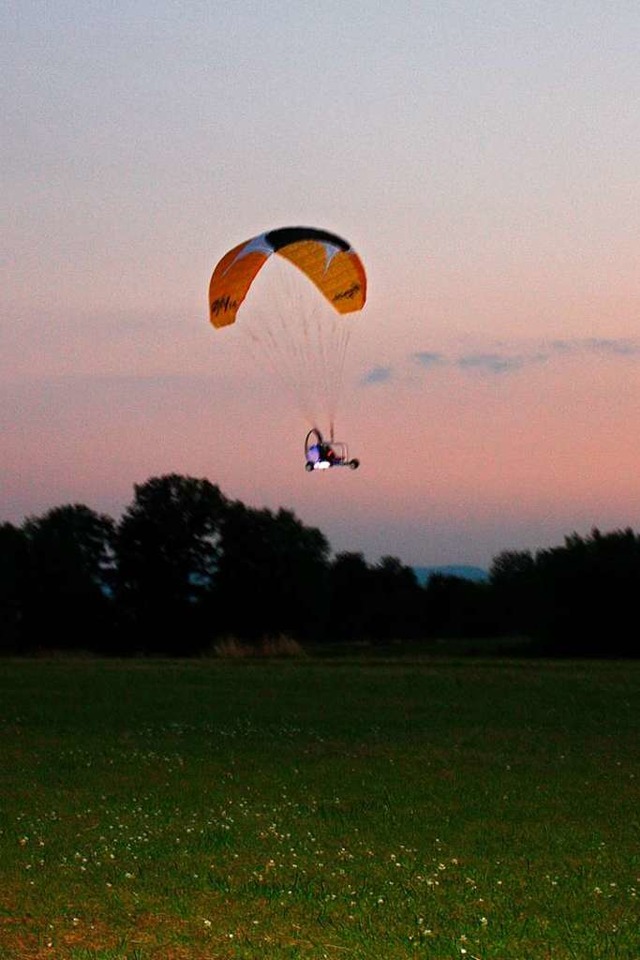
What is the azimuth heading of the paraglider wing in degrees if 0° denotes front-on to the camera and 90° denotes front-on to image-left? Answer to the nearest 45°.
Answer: approximately 315°
